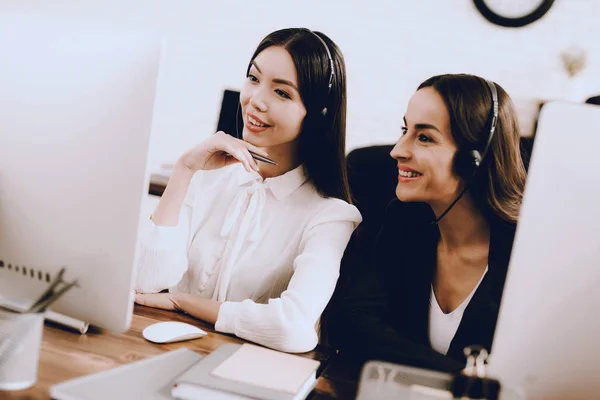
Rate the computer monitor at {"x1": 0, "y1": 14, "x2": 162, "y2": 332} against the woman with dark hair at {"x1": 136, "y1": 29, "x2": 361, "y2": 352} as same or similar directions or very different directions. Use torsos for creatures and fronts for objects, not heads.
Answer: very different directions

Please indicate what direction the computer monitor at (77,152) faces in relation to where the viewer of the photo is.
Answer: facing away from the viewer and to the right of the viewer

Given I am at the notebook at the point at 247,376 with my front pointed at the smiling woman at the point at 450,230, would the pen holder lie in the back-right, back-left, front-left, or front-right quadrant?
back-left
